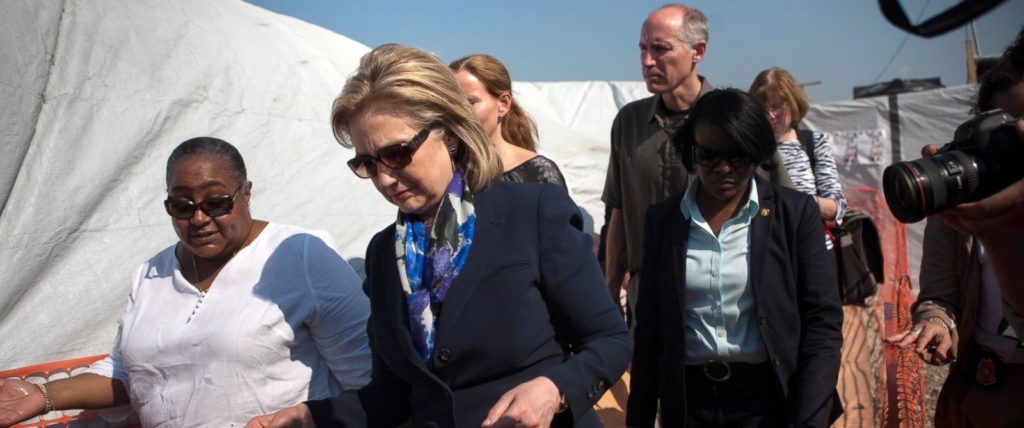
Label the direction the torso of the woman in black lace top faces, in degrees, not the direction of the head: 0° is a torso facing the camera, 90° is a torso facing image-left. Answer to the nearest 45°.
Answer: approximately 45°

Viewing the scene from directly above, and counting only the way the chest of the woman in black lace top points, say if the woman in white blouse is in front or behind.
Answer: in front

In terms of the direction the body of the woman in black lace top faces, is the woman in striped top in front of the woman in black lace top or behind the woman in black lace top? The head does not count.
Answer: behind

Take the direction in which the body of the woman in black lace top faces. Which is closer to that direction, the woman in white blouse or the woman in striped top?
the woman in white blouse

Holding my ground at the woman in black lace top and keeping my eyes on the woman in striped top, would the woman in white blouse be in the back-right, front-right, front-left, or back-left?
back-right
